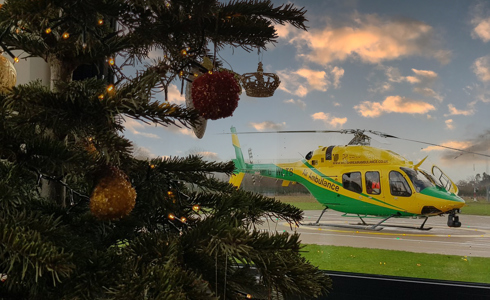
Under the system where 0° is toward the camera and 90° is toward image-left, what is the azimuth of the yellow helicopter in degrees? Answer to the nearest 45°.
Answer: approximately 315°

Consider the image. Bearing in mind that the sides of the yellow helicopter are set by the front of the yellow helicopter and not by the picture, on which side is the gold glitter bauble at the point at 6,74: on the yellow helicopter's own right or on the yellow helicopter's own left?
on the yellow helicopter's own right
